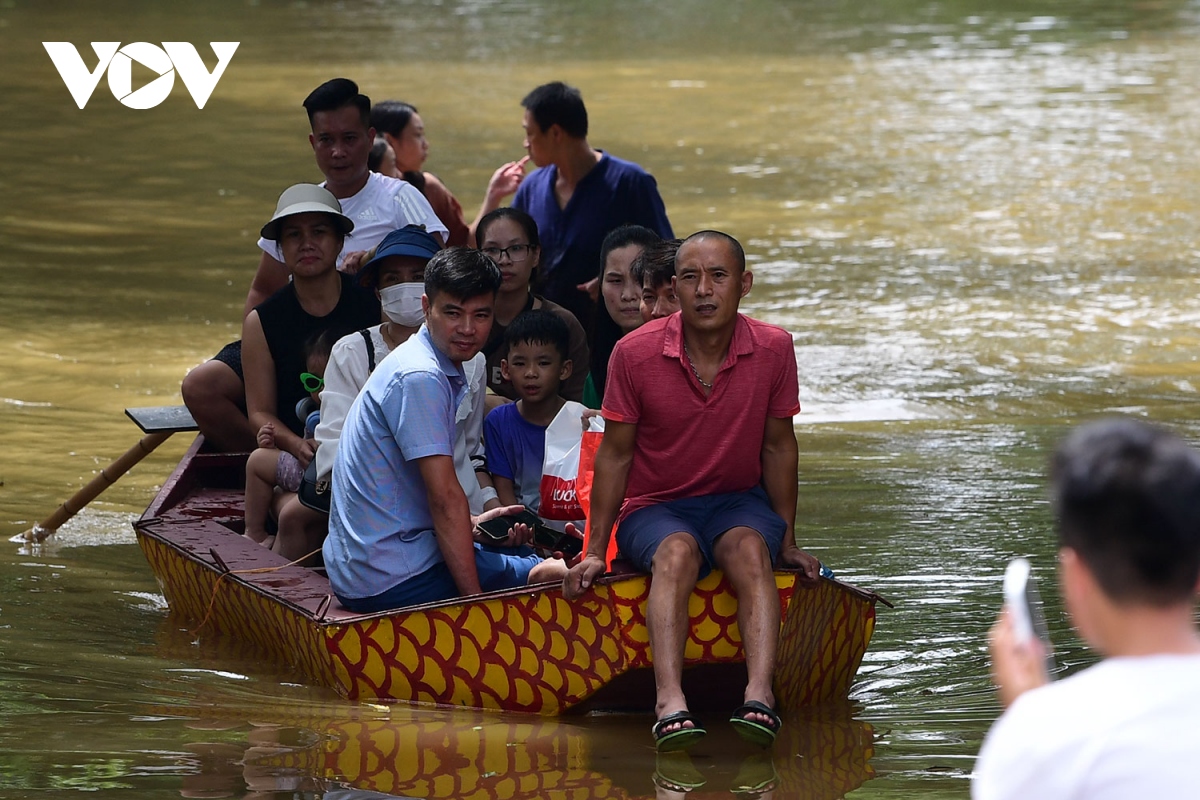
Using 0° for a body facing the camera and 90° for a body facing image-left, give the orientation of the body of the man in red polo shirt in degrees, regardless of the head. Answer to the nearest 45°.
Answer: approximately 0°

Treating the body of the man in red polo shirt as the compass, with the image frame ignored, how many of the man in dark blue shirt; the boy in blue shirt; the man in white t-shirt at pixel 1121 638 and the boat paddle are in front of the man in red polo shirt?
1

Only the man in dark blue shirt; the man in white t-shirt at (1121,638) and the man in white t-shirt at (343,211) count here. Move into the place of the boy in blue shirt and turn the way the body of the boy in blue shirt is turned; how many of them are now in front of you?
1

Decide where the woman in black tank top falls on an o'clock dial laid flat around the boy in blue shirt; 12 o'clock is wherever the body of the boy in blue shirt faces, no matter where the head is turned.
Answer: The woman in black tank top is roughly at 4 o'clock from the boy in blue shirt.

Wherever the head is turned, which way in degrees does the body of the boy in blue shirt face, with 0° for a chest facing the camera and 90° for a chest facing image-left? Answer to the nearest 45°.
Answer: approximately 0°

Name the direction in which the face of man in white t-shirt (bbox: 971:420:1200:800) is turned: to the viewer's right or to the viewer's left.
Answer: to the viewer's left

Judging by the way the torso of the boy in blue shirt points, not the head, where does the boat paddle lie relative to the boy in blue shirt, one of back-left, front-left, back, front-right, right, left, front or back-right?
back-right

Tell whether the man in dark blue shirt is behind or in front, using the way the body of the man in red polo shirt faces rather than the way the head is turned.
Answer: behind

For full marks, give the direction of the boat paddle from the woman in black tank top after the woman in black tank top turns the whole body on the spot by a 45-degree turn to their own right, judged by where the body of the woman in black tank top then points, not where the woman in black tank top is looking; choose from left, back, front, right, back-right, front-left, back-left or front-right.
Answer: right

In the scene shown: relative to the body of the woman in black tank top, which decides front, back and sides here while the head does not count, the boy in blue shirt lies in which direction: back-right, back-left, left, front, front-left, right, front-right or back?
front-left
